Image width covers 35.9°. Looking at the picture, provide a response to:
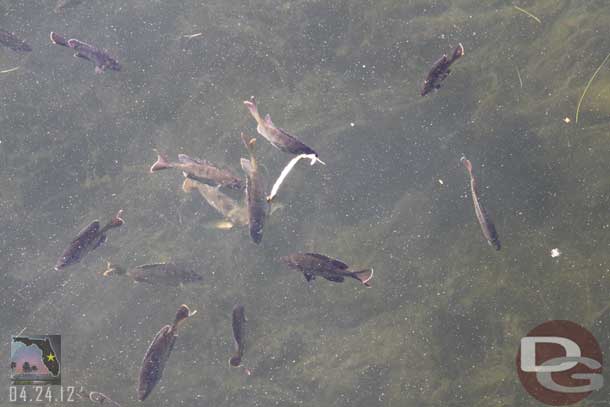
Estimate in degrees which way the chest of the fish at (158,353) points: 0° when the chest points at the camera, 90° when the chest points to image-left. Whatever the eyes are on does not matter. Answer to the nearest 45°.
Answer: approximately 45°

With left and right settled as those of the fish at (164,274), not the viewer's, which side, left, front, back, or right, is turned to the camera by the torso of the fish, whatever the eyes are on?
right

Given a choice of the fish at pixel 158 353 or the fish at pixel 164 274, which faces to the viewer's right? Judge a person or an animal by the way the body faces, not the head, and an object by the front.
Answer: the fish at pixel 164 274

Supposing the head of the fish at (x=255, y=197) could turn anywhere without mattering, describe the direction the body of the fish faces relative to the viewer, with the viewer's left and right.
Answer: facing the viewer

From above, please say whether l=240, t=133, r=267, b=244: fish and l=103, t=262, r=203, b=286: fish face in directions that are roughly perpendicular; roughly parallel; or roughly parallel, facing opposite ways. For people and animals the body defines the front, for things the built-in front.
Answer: roughly perpendicular

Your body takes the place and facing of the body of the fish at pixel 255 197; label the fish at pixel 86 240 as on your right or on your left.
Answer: on your right

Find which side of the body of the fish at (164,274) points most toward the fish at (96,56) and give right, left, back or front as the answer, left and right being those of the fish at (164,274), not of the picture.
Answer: left

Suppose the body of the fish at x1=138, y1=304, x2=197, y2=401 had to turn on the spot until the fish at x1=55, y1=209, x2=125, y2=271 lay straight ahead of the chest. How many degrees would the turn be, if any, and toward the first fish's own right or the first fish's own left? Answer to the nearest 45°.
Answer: approximately 90° to the first fish's own right

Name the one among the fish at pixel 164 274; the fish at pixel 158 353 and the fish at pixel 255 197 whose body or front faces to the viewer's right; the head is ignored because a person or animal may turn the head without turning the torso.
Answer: the fish at pixel 164 274
